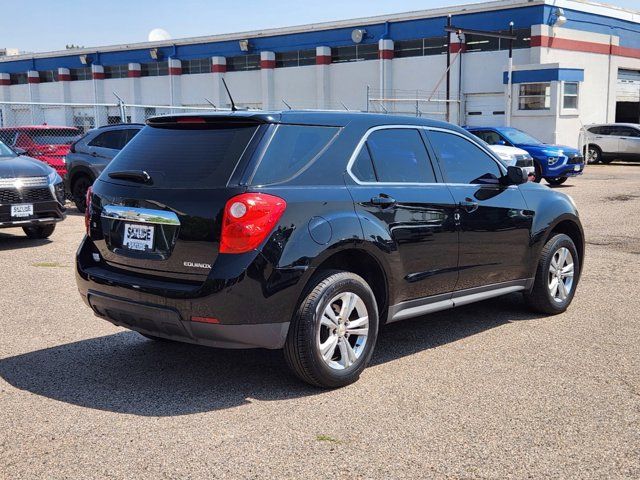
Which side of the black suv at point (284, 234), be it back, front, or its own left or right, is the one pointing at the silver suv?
front

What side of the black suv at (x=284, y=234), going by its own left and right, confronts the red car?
left

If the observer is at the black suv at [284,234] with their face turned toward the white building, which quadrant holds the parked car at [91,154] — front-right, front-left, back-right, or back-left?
front-left

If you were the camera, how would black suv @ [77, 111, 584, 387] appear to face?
facing away from the viewer and to the right of the viewer

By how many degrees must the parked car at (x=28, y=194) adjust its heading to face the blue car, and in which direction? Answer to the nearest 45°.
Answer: approximately 90° to its left

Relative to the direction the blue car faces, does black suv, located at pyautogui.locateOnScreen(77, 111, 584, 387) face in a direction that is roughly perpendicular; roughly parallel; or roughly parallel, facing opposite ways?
roughly perpendicular

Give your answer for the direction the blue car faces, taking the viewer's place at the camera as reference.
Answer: facing the viewer and to the right of the viewer

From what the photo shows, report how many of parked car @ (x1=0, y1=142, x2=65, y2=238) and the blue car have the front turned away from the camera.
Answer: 0

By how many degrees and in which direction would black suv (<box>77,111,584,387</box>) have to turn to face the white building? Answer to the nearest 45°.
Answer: approximately 45° to its left

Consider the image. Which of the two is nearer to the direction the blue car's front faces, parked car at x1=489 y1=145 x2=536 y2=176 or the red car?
the parked car

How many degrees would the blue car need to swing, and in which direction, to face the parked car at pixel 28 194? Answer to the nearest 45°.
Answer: approximately 90° to its right

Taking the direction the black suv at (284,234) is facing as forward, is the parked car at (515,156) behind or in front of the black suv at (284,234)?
in front

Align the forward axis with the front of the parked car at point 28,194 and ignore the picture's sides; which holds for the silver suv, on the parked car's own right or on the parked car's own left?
on the parked car's own left

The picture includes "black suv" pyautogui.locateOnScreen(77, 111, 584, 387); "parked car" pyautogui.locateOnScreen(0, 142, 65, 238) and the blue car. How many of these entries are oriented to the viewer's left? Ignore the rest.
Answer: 0

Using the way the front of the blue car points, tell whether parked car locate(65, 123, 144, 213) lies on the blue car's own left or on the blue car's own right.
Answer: on the blue car's own right

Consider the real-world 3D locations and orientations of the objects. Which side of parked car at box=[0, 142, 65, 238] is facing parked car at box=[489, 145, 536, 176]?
left

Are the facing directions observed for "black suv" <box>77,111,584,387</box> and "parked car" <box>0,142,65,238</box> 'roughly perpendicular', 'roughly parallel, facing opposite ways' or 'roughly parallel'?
roughly perpendicular
